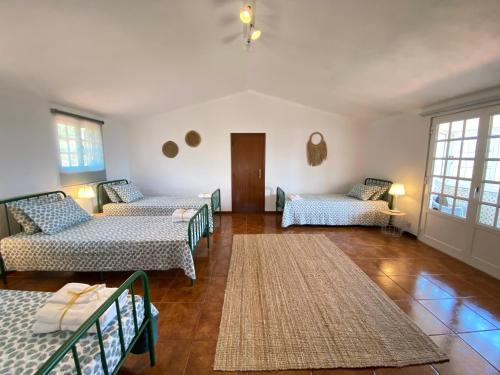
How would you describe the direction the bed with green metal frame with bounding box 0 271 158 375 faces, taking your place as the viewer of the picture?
facing the viewer and to the right of the viewer

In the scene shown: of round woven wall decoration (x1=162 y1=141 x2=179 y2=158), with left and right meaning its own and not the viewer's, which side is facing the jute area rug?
front

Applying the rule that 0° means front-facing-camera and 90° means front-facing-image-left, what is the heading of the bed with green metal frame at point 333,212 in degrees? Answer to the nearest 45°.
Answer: approximately 90°

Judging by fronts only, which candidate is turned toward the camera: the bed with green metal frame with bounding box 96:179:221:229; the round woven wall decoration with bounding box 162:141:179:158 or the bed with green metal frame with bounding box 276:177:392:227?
the round woven wall decoration

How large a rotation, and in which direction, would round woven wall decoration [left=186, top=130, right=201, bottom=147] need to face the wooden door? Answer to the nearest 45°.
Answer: approximately 90° to its left

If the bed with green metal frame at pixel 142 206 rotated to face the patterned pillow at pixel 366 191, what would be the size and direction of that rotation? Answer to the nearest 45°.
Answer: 0° — it already faces it

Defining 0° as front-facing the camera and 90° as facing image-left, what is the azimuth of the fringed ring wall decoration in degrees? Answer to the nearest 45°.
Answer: approximately 0°

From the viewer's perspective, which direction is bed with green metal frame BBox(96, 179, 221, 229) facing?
to the viewer's right

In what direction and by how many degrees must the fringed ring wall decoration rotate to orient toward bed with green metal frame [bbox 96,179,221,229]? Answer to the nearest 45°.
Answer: approximately 45° to its right

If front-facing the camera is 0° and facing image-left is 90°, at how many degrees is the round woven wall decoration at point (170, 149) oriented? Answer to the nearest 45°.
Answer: approximately 0°

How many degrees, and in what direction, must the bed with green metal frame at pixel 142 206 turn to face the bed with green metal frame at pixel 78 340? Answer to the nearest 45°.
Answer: approximately 90° to its right

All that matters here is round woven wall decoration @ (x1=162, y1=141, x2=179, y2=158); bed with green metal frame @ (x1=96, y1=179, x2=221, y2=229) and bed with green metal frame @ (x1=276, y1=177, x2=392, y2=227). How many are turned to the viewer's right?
1
